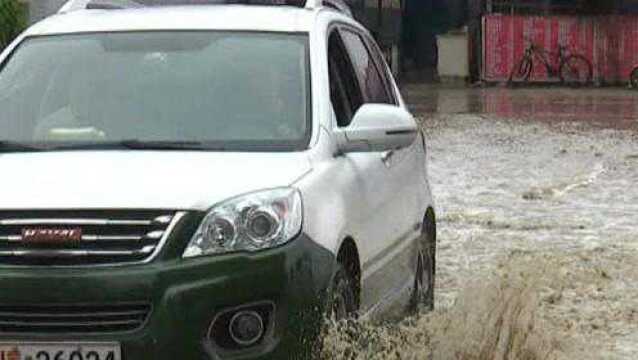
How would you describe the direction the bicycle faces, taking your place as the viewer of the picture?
facing to the left of the viewer

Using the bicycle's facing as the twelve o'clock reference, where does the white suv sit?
The white suv is roughly at 9 o'clock from the bicycle.
